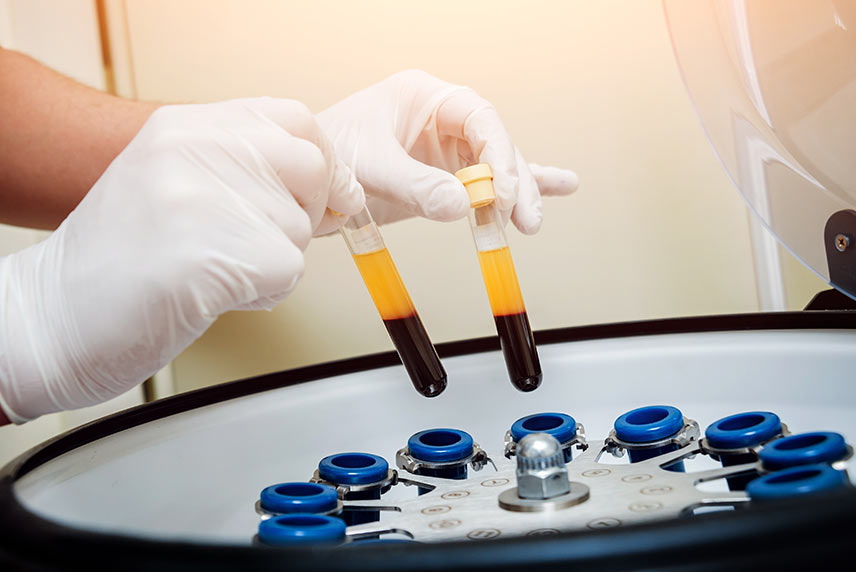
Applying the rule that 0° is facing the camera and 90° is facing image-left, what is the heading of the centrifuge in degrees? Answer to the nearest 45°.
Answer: approximately 45°
